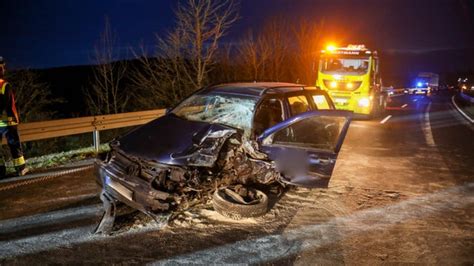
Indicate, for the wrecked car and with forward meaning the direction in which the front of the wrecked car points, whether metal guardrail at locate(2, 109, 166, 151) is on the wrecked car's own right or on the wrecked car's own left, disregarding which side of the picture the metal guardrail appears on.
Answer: on the wrecked car's own right

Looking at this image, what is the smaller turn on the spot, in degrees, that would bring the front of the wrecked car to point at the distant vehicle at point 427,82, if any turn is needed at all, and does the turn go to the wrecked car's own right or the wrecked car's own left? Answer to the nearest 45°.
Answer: approximately 180°

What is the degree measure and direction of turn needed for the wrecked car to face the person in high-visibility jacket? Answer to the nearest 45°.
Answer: approximately 90° to its right

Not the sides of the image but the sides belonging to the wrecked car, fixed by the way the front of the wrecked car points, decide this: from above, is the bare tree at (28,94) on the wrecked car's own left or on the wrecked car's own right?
on the wrecked car's own right

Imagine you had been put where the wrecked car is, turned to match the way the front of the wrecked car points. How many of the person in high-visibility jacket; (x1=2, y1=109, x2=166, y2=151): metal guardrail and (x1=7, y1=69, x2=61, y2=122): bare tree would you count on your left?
0

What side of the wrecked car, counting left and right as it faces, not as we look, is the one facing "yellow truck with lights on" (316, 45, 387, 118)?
back

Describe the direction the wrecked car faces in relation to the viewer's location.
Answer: facing the viewer and to the left of the viewer
